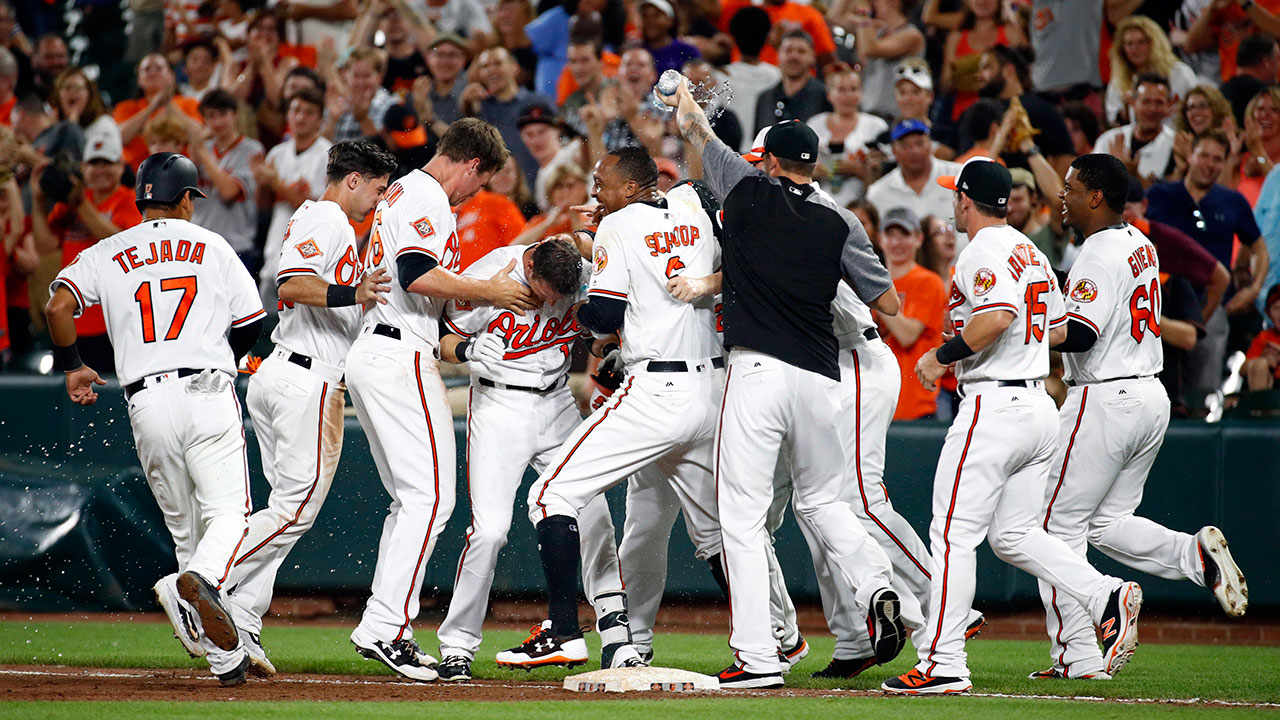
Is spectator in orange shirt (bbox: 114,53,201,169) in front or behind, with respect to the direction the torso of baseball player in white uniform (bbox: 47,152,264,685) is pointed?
in front

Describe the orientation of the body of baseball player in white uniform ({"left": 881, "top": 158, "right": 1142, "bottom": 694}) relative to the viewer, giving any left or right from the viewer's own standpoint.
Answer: facing away from the viewer and to the left of the viewer

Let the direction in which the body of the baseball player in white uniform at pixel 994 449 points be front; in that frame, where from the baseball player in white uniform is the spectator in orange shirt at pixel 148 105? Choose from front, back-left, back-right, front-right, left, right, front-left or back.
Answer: front

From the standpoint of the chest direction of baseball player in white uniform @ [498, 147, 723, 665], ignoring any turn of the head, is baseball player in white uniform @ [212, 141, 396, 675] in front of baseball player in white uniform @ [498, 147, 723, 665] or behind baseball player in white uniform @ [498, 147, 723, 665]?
in front

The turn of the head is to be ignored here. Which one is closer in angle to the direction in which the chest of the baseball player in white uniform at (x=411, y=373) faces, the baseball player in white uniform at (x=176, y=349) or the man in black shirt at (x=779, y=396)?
the man in black shirt

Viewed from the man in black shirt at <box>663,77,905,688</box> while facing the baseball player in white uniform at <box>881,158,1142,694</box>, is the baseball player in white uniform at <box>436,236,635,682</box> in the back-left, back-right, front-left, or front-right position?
back-left

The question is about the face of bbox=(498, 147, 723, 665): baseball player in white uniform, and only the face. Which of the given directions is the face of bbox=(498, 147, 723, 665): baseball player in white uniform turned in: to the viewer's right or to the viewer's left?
to the viewer's left

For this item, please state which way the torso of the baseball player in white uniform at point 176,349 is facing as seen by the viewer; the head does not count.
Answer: away from the camera

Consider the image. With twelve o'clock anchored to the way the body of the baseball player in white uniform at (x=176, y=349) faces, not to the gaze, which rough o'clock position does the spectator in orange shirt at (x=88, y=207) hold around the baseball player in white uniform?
The spectator in orange shirt is roughly at 12 o'clock from the baseball player in white uniform.

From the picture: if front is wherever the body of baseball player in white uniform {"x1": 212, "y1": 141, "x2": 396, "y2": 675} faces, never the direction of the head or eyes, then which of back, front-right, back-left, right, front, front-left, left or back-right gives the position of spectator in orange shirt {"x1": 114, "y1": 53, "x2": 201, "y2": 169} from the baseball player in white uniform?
left

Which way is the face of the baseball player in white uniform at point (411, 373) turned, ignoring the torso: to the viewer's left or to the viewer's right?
to the viewer's right

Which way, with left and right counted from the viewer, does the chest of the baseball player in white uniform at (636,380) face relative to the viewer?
facing away from the viewer and to the left of the viewer

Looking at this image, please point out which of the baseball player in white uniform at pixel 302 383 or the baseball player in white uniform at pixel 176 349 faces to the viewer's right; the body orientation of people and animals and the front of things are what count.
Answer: the baseball player in white uniform at pixel 302 383

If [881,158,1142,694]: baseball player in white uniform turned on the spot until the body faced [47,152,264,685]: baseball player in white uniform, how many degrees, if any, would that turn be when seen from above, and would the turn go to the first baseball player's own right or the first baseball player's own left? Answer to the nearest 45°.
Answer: approximately 45° to the first baseball player's own left
